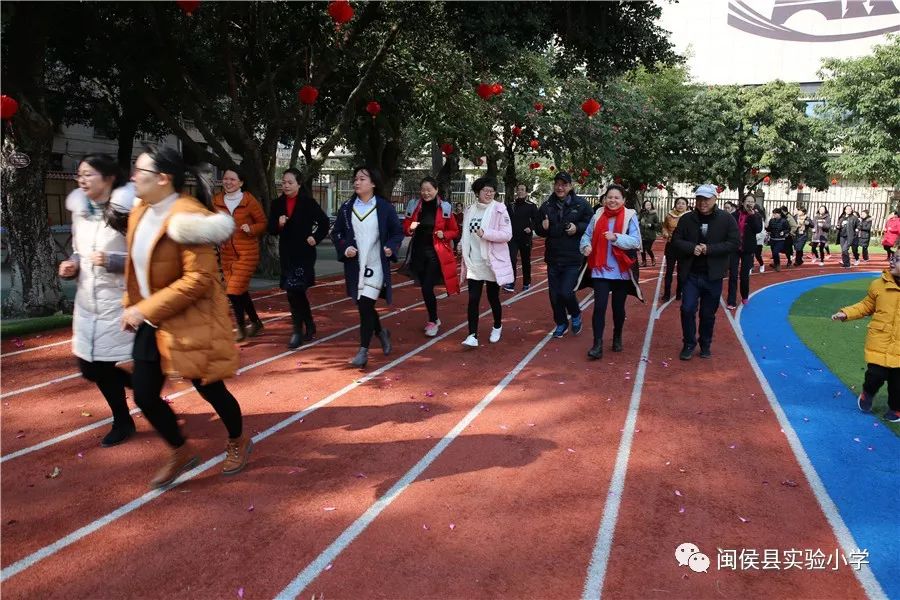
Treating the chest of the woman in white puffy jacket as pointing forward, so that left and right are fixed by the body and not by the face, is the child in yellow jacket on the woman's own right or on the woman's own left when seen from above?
on the woman's own left

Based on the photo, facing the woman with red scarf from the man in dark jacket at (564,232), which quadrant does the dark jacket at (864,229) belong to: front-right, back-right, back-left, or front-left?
back-left

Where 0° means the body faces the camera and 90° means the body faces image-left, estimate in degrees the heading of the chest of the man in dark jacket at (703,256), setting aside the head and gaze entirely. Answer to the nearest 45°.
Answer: approximately 0°

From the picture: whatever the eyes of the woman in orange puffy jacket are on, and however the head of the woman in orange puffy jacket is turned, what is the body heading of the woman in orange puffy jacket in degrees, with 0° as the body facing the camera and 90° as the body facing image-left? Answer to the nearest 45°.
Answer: approximately 45°

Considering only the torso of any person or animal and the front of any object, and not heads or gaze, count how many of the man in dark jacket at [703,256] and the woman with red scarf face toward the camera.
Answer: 2

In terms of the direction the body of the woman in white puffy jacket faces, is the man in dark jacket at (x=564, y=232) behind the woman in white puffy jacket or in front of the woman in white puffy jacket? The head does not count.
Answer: behind

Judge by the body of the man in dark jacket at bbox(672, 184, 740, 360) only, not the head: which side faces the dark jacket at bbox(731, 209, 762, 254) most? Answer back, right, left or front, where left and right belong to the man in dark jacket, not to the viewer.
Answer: back
